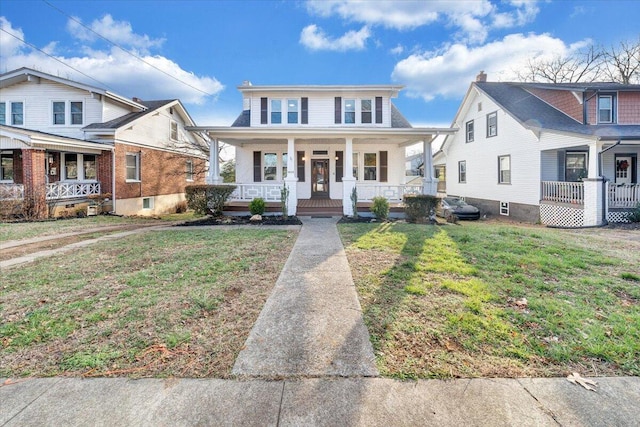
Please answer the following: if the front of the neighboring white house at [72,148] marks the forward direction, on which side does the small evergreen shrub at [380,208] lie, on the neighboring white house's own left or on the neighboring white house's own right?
on the neighboring white house's own left

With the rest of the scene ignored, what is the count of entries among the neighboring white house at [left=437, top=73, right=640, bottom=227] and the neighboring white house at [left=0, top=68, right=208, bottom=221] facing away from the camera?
0

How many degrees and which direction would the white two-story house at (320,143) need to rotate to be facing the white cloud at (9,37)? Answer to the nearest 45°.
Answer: approximately 90° to its right

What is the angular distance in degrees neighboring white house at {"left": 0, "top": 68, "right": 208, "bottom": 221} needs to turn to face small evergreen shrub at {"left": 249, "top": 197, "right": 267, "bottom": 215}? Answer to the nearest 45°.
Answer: approximately 90° to its left

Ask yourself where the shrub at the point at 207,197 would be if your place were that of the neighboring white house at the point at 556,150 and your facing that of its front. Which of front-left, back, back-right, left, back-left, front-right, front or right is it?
right

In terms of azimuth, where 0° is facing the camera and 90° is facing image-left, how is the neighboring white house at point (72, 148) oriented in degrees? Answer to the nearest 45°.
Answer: approximately 45°

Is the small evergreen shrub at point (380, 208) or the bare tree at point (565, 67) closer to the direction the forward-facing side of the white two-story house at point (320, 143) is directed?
the small evergreen shrub

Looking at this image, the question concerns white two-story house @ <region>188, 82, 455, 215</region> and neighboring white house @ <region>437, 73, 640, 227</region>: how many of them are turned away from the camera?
0

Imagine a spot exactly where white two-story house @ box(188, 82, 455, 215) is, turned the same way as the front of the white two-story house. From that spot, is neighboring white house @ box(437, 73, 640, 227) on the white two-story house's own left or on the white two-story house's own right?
on the white two-story house's own left

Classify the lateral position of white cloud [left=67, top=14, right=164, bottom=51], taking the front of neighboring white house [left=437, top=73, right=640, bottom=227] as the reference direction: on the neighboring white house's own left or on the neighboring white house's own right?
on the neighboring white house's own right

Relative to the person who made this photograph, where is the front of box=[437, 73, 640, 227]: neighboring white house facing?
facing the viewer and to the right of the viewer
